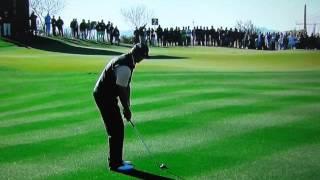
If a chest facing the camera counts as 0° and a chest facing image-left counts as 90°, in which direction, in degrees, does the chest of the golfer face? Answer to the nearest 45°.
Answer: approximately 270°

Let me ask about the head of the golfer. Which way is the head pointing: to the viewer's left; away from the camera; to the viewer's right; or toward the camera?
to the viewer's right
